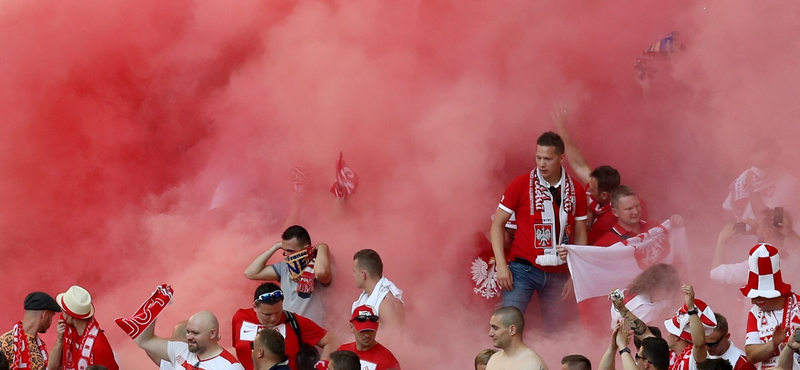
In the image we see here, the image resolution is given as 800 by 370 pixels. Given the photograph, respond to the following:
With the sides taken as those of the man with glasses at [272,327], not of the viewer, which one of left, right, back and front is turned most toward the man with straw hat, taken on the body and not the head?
right

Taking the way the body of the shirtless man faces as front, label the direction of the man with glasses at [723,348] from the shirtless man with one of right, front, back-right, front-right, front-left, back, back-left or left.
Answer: back-left

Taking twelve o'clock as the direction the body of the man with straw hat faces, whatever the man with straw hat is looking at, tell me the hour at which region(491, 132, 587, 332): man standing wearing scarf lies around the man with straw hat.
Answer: The man standing wearing scarf is roughly at 8 o'clock from the man with straw hat.

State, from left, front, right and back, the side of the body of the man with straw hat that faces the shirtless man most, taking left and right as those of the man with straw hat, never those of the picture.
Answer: left

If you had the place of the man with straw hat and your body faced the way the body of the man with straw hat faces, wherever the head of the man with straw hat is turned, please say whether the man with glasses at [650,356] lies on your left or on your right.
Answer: on your left

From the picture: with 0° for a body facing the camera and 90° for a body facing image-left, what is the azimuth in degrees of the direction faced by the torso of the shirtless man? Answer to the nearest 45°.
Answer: approximately 45°

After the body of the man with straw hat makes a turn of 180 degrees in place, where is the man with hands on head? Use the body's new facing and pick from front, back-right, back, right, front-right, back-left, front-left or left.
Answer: front-right
